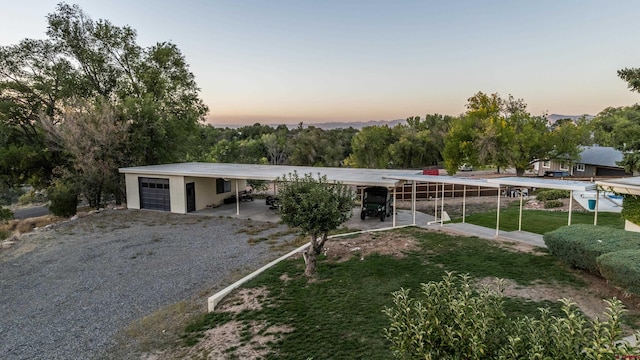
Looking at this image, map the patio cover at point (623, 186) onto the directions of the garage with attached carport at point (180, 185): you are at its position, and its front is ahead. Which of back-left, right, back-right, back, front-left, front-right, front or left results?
front-left

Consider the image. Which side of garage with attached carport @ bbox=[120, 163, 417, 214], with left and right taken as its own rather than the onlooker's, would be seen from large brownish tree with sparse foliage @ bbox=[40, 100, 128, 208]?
right

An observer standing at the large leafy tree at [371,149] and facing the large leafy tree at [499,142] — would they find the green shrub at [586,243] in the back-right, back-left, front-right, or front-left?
front-right

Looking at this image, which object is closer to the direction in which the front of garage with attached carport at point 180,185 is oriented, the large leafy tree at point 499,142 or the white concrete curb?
the white concrete curb

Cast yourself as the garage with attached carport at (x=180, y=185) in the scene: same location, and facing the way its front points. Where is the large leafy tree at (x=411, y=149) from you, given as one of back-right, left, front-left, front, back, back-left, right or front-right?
back-left

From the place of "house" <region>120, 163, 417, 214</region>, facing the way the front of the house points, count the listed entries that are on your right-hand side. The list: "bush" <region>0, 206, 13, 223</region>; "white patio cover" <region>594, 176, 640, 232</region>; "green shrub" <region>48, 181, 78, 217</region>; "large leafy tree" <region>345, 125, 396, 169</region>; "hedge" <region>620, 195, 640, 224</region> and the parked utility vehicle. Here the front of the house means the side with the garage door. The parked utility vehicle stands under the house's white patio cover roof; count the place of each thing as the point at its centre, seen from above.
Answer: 2

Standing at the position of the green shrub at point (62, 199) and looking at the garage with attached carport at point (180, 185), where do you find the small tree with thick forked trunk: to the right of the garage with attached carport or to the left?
right

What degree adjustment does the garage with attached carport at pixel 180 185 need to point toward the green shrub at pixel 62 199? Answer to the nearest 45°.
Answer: approximately 90° to its right

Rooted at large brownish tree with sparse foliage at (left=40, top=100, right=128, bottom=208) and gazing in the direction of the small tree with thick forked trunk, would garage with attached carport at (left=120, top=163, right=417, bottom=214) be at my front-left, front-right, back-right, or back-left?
front-left

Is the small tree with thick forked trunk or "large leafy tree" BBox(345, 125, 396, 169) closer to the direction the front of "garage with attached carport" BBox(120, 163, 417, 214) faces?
the small tree with thick forked trunk

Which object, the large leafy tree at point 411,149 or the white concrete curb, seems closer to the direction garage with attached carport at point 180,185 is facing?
the white concrete curb

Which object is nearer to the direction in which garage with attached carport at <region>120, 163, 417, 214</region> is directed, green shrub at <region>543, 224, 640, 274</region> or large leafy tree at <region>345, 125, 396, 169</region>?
the green shrub

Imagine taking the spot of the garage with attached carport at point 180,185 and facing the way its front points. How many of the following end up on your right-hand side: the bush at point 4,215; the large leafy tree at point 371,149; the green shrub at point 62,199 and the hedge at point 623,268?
2

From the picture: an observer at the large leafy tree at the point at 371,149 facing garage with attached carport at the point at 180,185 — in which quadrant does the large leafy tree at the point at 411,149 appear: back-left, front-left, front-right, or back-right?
back-left

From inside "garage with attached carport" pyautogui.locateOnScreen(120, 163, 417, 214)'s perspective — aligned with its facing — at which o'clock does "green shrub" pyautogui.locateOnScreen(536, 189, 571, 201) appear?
The green shrub is roughly at 9 o'clock from the garage with attached carport.

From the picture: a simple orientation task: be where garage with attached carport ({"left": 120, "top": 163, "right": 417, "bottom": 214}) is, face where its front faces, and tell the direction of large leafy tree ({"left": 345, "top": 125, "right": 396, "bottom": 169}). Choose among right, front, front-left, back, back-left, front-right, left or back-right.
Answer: back-left

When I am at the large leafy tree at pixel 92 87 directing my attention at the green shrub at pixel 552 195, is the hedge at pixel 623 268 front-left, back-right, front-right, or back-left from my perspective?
front-right

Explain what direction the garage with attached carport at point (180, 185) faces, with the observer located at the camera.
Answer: facing the viewer

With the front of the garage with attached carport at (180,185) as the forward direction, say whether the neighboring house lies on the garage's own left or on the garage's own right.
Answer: on the garage's own left

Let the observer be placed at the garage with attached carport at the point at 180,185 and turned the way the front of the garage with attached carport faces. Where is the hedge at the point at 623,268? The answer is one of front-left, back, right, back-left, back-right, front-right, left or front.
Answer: front-left
